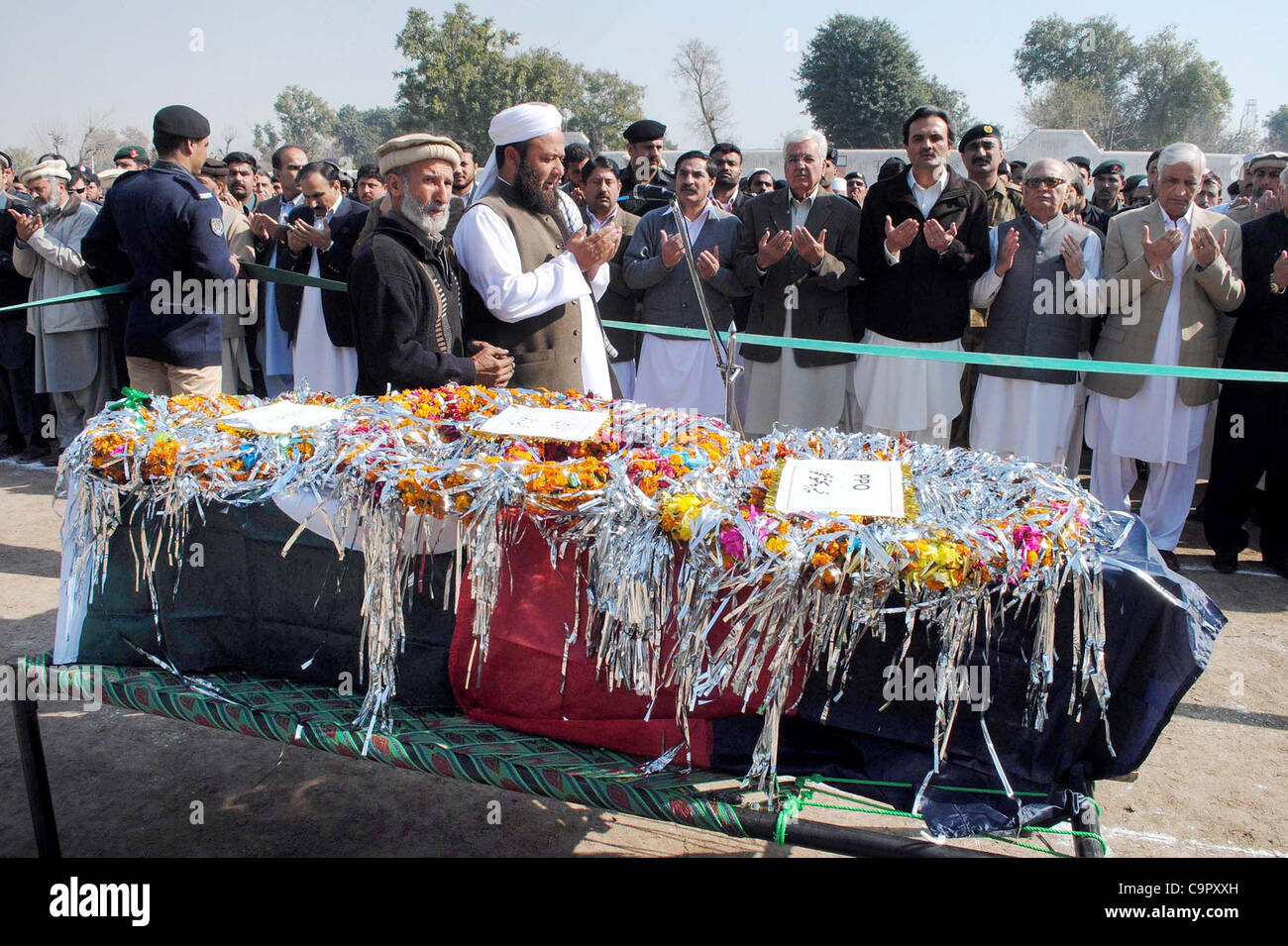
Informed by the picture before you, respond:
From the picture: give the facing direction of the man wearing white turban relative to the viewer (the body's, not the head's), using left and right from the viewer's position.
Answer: facing the viewer and to the right of the viewer

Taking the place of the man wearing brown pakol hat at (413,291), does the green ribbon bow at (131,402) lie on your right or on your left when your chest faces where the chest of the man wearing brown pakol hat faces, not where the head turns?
on your right

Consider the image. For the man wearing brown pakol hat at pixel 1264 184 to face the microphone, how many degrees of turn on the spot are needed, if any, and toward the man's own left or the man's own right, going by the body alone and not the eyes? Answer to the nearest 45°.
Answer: approximately 90° to the man's own right

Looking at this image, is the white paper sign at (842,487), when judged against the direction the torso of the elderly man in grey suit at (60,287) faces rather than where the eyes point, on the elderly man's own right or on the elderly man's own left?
on the elderly man's own left

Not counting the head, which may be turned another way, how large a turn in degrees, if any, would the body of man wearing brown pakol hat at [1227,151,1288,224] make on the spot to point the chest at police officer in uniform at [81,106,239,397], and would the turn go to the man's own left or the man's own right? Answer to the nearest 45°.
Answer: approximately 45° to the man's own right

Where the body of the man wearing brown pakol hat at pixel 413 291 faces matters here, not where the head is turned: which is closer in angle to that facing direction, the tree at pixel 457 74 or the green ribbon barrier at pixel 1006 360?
the green ribbon barrier

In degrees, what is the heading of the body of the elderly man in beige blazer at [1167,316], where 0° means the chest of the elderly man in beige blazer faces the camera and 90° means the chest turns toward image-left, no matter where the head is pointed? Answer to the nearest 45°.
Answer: approximately 0°

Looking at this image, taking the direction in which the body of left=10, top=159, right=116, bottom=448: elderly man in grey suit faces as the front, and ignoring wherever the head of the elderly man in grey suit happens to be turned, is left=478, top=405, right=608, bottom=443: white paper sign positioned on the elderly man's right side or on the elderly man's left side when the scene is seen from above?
on the elderly man's left side

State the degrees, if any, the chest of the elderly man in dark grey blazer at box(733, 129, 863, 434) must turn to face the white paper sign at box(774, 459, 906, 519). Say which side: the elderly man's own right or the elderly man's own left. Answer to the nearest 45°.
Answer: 0° — they already face it

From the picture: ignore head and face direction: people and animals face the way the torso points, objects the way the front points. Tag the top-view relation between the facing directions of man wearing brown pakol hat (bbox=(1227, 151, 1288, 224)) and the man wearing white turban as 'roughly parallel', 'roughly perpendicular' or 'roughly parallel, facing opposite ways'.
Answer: roughly perpendicular
